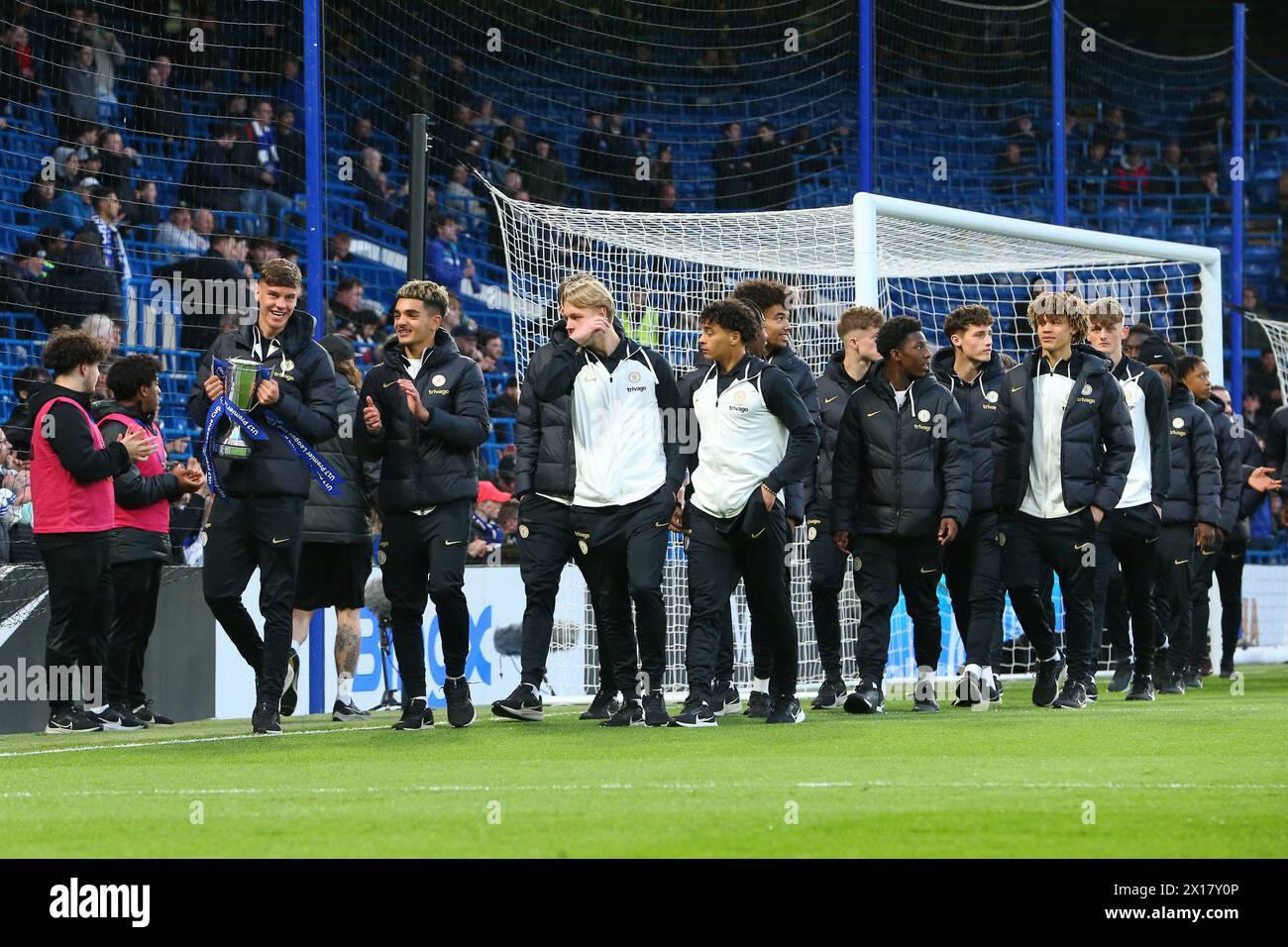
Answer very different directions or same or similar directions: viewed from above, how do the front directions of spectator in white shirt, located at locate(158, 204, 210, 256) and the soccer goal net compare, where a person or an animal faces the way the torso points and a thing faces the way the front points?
same or similar directions

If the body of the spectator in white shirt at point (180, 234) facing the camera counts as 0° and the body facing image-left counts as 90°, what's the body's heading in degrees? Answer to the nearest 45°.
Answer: approximately 315°

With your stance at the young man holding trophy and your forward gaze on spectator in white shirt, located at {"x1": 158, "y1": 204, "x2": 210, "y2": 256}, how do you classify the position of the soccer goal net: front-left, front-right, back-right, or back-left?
front-right

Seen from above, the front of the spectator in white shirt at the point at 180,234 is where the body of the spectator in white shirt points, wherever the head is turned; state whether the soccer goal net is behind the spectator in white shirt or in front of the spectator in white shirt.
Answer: in front

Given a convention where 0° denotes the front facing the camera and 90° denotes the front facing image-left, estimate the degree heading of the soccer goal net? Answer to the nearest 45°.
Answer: approximately 315°

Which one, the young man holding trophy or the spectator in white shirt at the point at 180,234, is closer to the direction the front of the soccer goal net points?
the young man holding trophy

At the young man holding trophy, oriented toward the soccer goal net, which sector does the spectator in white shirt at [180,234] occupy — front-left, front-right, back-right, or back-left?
front-left

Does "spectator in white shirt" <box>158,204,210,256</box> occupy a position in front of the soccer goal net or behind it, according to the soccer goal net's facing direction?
behind

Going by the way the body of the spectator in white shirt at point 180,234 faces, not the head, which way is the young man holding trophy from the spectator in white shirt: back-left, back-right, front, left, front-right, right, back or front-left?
front-right

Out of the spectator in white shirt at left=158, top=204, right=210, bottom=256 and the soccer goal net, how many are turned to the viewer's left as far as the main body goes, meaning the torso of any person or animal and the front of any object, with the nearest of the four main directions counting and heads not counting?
0

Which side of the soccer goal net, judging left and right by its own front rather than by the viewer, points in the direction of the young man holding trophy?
right
